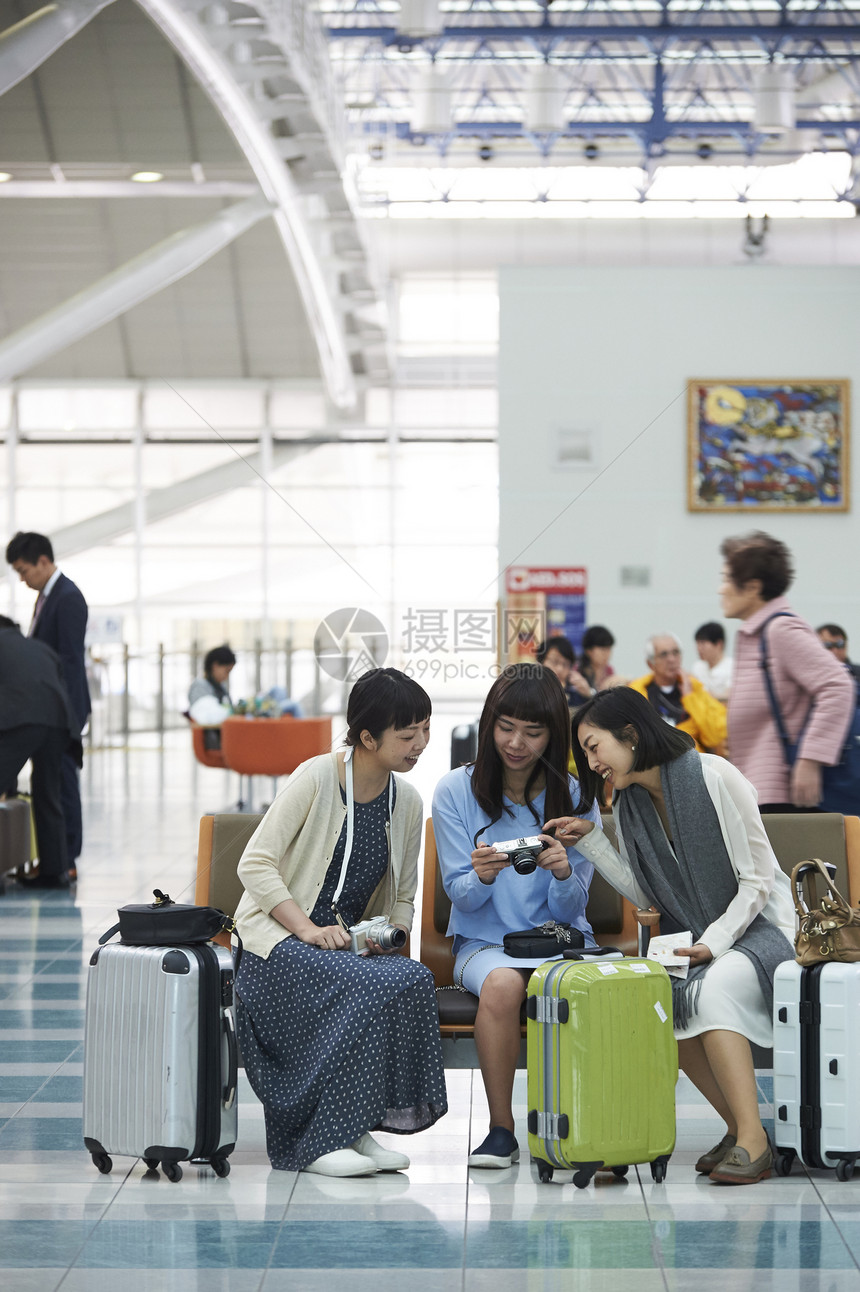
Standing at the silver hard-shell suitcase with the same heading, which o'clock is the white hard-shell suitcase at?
The white hard-shell suitcase is roughly at 8 o'clock from the silver hard-shell suitcase.

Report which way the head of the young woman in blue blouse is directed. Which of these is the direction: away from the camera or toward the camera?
toward the camera

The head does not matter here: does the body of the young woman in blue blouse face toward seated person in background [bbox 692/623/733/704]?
no

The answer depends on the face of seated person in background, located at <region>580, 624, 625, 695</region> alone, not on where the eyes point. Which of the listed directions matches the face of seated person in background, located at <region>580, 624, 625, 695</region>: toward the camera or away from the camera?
toward the camera

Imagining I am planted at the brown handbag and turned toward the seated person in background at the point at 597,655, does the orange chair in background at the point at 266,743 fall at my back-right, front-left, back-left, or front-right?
front-left

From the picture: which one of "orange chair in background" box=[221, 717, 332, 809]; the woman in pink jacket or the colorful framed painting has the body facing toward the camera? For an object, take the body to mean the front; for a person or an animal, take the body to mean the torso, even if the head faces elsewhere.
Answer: the colorful framed painting

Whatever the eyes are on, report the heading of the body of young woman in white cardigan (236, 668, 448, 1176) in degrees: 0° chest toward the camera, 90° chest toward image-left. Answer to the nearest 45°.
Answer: approximately 315°

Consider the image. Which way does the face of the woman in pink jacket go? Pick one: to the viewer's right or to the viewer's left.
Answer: to the viewer's left

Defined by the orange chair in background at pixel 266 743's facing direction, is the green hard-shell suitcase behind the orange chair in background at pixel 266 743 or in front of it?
behind

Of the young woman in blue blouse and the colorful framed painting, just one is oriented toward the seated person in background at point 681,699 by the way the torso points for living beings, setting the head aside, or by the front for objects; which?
the colorful framed painting

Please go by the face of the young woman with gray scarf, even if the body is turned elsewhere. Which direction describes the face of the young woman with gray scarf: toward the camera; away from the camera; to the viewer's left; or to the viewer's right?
to the viewer's left

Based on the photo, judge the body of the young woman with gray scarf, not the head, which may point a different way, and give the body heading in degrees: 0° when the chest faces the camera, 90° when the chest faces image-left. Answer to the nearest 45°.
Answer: approximately 45°

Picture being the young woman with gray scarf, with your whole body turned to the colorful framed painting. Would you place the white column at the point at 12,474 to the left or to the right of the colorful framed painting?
left

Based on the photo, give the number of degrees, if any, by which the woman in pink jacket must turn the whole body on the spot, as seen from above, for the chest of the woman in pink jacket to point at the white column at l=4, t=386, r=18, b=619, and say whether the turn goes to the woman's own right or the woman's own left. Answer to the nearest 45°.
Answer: approximately 45° to the woman's own right

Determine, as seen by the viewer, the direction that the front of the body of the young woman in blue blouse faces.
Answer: toward the camera

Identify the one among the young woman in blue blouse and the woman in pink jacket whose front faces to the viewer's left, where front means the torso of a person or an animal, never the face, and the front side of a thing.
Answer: the woman in pink jacket

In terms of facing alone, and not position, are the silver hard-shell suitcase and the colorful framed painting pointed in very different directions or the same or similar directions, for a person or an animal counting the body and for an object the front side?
same or similar directions

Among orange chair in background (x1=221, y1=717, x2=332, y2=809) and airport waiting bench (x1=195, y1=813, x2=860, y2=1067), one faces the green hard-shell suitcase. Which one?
the airport waiting bench

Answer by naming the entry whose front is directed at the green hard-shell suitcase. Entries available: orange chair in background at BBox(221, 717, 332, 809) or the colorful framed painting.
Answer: the colorful framed painting

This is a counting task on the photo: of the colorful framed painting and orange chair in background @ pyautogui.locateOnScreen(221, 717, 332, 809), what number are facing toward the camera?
1

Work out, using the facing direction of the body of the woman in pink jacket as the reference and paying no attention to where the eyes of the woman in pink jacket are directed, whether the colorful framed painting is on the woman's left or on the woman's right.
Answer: on the woman's right
